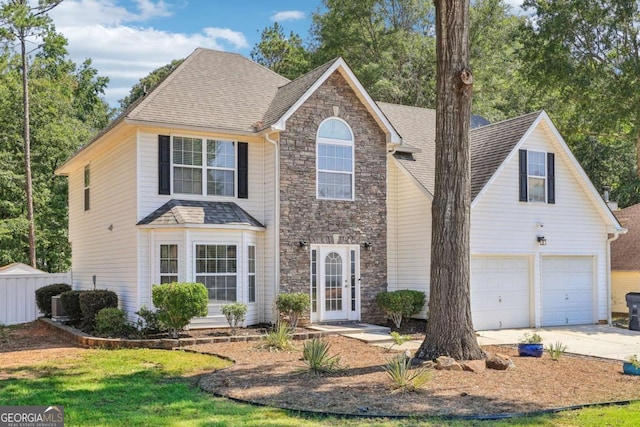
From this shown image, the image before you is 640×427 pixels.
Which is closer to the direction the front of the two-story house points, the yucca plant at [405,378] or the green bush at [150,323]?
the yucca plant

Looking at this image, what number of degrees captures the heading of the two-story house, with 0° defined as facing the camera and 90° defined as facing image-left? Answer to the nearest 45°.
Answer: approximately 315°

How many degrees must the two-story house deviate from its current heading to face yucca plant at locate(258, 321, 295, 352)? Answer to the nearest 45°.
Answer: approximately 45° to its right

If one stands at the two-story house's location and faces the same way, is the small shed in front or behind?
behind

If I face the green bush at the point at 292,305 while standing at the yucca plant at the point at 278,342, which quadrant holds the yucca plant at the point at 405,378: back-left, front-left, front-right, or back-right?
back-right

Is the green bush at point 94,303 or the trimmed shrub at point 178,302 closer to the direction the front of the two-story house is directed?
the trimmed shrub

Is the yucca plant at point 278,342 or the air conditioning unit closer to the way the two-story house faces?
the yucca plant
